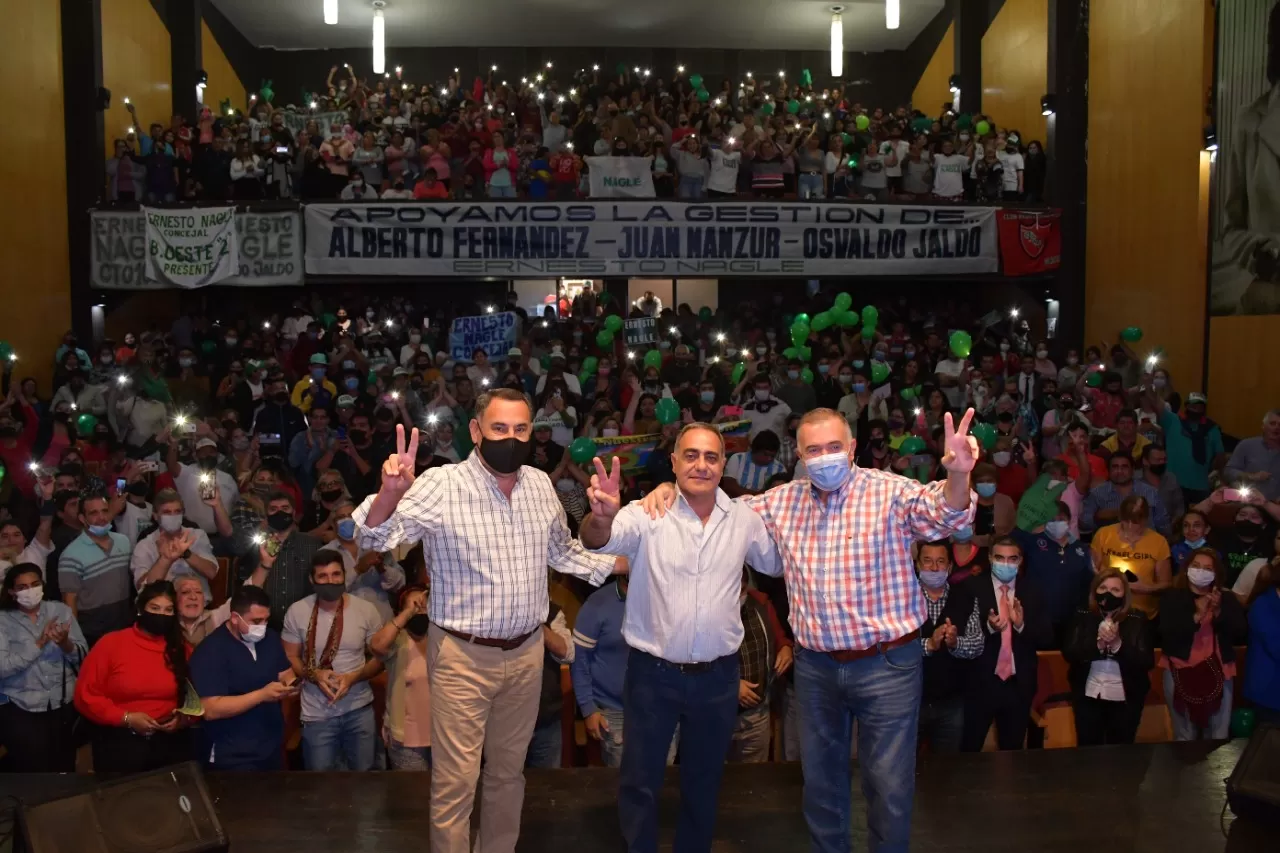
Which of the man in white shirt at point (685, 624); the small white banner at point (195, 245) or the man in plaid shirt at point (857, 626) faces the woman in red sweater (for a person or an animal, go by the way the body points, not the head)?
the small white banner

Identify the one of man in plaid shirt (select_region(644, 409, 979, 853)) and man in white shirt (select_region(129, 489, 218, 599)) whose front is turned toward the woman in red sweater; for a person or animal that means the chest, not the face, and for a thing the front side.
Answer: the man in white shirt

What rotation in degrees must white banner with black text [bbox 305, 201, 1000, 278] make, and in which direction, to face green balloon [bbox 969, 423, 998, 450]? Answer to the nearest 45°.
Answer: approximately 45° to its left

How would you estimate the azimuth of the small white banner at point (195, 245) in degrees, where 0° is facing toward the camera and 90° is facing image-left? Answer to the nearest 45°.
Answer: approximately 0°

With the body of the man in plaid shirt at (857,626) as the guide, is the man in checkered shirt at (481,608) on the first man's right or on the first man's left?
on the first man's right

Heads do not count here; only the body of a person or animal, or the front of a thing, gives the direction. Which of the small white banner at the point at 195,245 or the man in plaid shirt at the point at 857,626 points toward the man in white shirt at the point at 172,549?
the small white banner

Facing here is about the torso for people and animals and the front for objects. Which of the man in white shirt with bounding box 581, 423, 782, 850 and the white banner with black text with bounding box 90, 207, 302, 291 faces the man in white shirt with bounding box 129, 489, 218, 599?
the white banner with black text

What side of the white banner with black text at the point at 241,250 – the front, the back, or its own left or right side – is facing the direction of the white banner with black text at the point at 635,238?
left

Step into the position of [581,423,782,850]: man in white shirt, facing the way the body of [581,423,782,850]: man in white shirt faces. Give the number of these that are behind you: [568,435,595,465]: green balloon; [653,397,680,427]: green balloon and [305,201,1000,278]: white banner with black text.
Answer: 3
